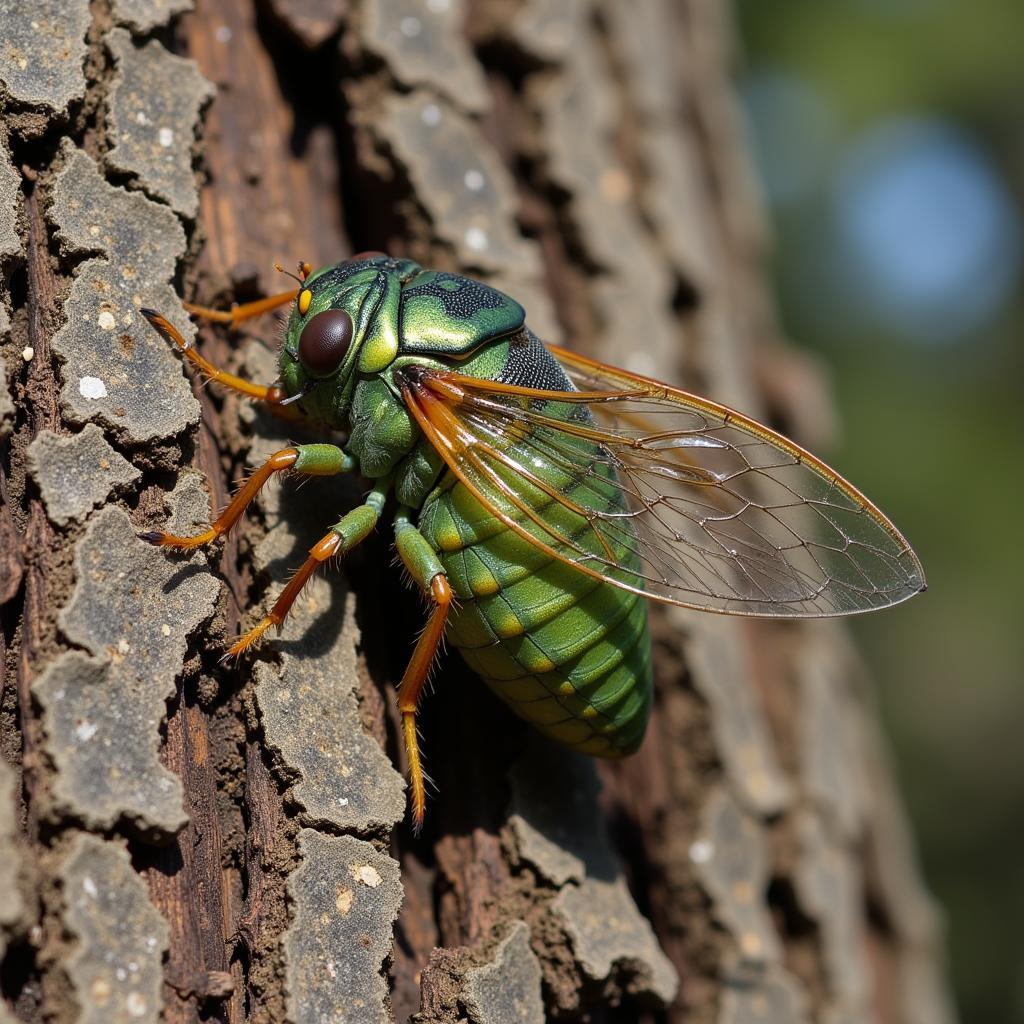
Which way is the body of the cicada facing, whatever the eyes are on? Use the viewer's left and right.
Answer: facing to the left of the viewer

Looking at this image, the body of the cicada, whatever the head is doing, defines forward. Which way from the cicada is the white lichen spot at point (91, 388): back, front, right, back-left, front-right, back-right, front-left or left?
front-left
